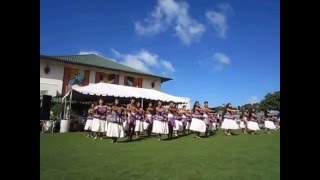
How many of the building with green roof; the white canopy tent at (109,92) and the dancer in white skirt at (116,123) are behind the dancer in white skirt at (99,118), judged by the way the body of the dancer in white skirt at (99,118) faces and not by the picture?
2

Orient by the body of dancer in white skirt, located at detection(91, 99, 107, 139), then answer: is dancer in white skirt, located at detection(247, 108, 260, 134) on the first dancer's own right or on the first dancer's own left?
on the first dancer's own left

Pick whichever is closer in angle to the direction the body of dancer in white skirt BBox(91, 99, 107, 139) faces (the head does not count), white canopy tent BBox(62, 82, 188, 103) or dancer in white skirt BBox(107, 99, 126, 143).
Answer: the dancer in white skirt

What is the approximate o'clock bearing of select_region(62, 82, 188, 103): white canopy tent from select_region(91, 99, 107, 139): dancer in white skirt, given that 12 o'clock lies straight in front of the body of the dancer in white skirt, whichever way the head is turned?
The white canopy tent is roughly at 6 o'clock from the dancer in white skirt.

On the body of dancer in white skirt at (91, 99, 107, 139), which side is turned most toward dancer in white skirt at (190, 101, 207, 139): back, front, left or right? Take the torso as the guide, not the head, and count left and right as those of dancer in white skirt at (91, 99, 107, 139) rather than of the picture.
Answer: left

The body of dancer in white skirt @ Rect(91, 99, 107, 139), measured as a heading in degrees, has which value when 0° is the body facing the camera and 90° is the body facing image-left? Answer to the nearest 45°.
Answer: approximately 0°

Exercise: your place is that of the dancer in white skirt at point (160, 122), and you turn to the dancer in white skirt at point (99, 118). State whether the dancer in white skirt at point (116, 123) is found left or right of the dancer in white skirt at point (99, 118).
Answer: left

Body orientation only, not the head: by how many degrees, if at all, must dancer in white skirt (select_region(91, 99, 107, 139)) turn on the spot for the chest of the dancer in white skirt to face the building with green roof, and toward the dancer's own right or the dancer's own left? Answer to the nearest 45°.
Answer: approximately 180°
